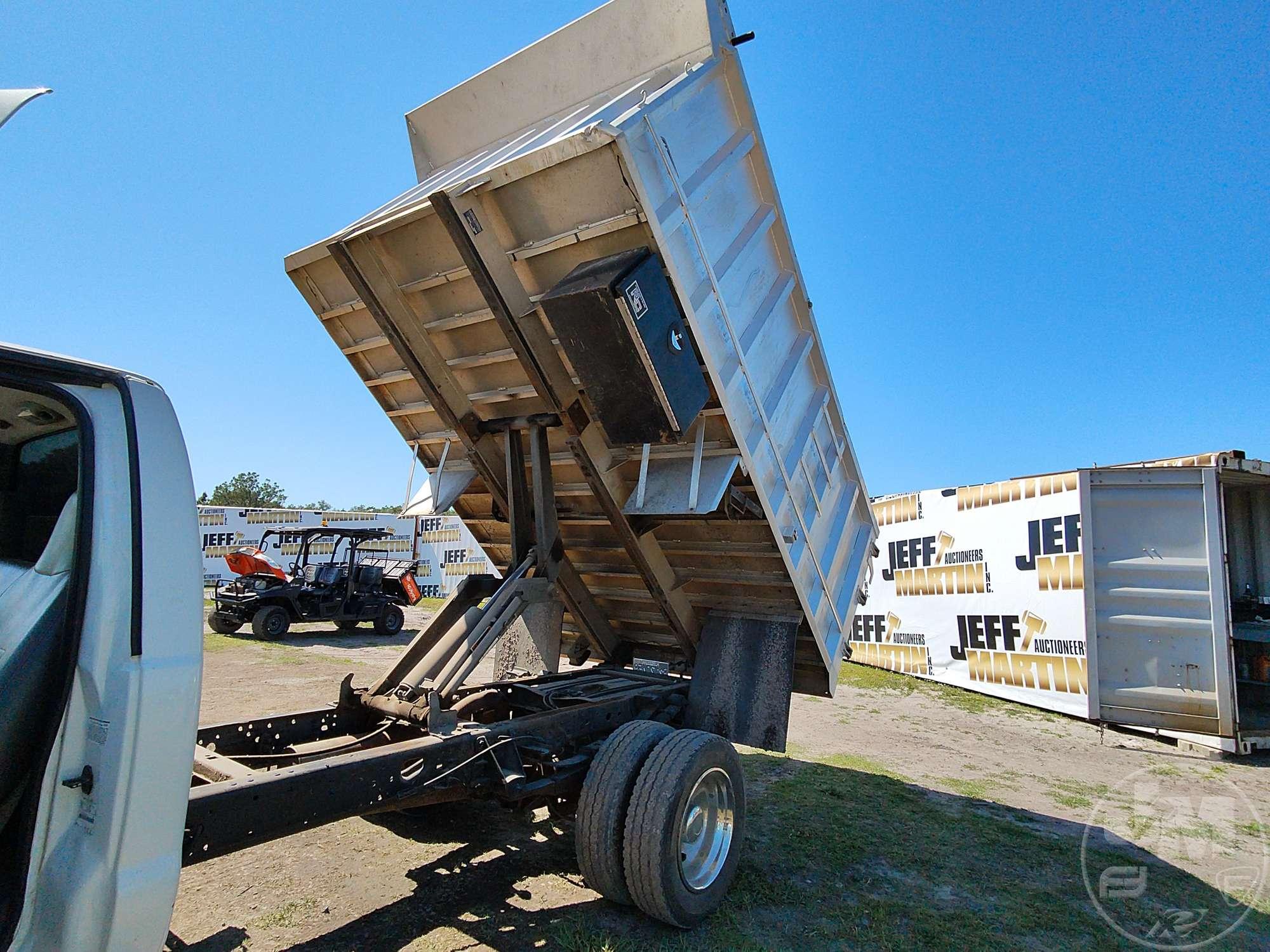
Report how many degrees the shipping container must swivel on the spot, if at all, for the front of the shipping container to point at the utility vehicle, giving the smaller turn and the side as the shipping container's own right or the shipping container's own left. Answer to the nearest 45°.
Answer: approximately 135° to the shipping container's own right

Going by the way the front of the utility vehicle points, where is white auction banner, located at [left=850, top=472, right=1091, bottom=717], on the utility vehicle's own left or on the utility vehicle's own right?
on the utility vehicle's own left

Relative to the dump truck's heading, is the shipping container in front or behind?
behind

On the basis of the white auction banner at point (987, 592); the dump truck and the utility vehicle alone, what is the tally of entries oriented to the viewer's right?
0

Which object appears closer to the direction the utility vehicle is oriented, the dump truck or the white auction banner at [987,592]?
the dump truck

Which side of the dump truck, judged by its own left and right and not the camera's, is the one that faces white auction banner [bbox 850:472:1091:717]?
back

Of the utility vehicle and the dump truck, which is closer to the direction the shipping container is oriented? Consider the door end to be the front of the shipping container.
the dump truck

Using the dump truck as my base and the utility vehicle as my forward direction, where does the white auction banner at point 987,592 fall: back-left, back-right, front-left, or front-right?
front-right

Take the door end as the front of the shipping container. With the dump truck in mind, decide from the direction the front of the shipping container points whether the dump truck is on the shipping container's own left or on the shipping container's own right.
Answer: on the shipping container's own right

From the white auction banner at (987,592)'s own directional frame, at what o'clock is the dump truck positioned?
The dump truck is roughly at 11 o'clock from the white auction banner.

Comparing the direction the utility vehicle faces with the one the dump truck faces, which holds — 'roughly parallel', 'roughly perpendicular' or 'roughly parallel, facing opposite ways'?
roughly parallel

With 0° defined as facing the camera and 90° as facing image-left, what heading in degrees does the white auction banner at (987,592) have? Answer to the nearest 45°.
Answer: approximately 45°

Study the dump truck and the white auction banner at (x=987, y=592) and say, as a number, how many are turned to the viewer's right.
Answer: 0

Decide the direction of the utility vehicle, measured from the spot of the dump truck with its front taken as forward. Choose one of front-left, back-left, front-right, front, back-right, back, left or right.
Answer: back-right

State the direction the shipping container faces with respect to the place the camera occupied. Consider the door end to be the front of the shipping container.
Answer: facing the viewer and to the right of the viewer

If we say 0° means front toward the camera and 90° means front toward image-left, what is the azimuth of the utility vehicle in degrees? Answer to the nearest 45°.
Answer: approximately 45°

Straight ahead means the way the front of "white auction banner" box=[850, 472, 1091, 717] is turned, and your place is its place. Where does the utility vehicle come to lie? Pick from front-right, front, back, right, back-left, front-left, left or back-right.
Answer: front-right
